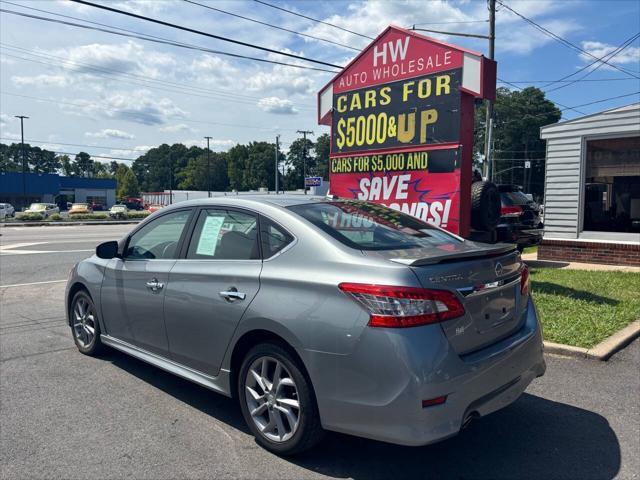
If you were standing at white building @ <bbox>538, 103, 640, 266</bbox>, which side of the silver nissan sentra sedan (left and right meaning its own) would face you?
right

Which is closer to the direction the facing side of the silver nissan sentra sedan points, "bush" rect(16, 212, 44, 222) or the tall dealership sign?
the bush

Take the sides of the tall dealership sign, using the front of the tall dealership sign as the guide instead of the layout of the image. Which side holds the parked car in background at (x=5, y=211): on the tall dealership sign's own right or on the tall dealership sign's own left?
on the tall dealership sign's own right

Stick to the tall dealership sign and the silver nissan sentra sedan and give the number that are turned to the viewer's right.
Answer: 0

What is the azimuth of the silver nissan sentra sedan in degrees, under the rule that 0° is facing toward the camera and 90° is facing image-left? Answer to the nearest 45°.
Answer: approximately 135°

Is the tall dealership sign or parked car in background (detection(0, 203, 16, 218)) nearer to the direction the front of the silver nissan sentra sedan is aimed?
the parked car in background

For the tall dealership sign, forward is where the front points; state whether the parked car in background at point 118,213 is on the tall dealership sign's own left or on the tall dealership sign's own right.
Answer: on the tall dealership sign's own right

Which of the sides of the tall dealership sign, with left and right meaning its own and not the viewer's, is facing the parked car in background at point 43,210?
right

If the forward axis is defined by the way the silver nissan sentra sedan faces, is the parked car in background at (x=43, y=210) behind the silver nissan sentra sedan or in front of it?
in front

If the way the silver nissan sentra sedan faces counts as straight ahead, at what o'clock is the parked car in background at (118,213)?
The parked car in background is roughly at 1 o'clock from the silver nissan sentra sedan.

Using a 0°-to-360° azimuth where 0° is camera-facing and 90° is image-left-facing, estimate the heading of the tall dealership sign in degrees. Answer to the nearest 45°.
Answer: approximately 45°
